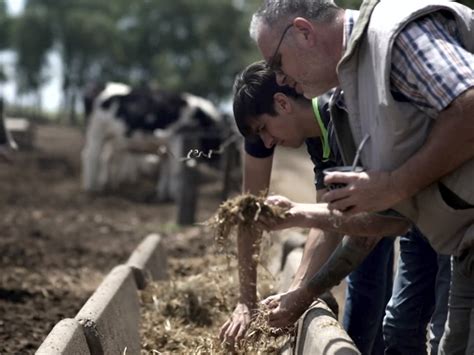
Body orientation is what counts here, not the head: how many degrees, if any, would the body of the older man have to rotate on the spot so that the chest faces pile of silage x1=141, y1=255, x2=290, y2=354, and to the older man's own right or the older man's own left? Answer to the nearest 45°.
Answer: approximately 45° to the older man's own right

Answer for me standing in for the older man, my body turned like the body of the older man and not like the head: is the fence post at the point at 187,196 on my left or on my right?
on my right

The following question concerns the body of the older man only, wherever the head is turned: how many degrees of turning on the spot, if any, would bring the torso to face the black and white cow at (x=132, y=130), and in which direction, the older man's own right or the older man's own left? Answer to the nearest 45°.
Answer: approximately 90° to the older man's own right

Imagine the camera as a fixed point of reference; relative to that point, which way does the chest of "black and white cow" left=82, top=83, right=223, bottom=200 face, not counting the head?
to the viewer's right

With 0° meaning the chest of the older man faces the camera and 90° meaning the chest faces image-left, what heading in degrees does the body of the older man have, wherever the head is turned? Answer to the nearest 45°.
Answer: approximately 90°

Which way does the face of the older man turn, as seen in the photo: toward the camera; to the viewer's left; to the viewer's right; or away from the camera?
to the viewer's left

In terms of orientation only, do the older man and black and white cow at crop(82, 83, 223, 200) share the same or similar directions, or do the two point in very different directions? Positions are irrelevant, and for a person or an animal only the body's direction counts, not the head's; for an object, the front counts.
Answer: very different directions

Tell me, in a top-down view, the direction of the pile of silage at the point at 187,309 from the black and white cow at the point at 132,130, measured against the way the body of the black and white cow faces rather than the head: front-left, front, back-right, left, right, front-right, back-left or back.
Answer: right

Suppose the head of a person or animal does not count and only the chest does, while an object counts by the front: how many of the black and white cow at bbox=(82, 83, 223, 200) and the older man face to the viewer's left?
1

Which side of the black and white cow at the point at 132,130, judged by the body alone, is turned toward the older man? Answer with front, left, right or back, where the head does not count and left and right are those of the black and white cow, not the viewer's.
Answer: right
